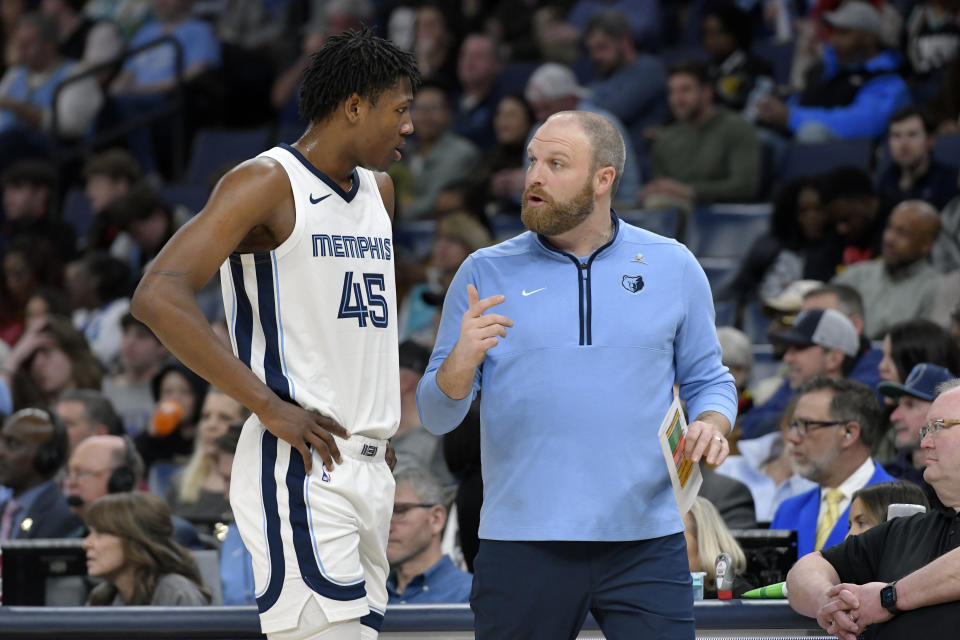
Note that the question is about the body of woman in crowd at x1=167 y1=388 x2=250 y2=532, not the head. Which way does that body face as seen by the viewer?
toward the camera

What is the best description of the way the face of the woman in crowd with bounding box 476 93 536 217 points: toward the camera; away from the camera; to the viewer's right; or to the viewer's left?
toward the camera

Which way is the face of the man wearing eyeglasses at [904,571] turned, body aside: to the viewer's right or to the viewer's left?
to the viewer's left

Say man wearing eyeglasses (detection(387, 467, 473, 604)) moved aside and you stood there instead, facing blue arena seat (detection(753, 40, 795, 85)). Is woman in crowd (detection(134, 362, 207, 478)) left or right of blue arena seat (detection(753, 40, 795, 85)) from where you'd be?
left

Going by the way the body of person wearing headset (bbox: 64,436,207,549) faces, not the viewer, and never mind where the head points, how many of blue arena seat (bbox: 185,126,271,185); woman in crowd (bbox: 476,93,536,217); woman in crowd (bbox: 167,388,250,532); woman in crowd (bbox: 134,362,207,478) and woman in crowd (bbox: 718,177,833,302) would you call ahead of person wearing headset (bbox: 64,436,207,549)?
0

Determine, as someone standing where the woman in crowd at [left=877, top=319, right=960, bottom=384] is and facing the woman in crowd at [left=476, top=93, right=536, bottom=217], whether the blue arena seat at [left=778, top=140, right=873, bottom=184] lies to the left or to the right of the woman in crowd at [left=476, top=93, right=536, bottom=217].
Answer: right

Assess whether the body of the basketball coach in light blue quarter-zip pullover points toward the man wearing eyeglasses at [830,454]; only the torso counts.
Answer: no

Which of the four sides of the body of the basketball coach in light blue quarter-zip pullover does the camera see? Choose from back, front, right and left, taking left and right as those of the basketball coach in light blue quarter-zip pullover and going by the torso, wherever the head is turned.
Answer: front

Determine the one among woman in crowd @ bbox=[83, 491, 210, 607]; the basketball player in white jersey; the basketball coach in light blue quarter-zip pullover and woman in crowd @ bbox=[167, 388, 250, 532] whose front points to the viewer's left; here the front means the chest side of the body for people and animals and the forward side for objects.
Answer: woman in crowd @ bbox=[83, 491, 210, 607]

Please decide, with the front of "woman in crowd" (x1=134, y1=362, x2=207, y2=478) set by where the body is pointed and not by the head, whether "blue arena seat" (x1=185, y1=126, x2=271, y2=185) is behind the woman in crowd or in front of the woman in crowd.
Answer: behind

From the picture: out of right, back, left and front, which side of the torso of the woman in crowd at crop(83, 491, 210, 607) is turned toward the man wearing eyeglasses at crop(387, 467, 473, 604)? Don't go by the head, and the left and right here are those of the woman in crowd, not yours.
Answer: back

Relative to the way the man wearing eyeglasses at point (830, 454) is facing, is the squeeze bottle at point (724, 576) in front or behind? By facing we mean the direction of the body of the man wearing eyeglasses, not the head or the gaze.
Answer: in front
